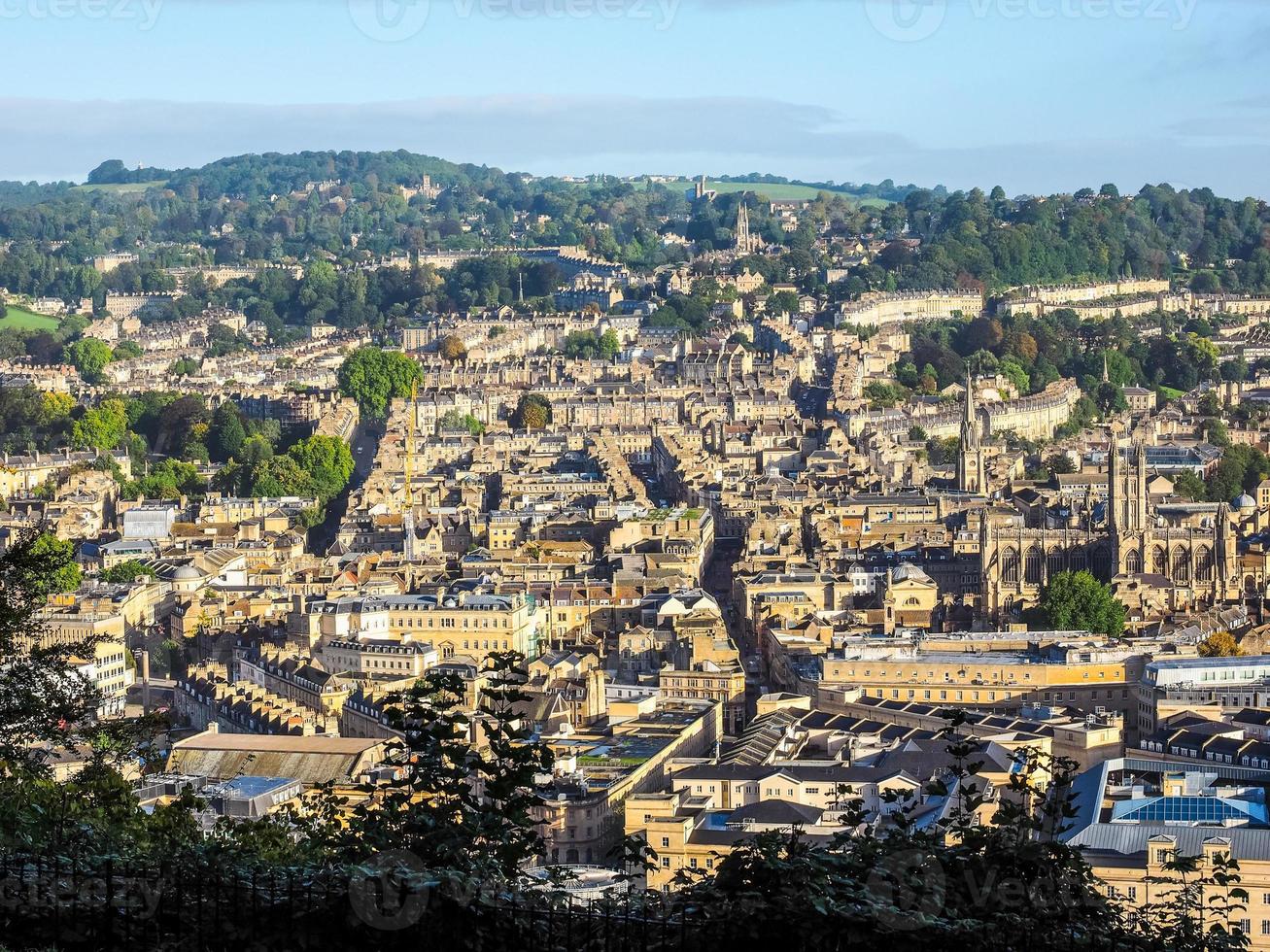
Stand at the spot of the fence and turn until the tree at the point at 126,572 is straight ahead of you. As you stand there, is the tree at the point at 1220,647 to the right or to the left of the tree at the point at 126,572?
right

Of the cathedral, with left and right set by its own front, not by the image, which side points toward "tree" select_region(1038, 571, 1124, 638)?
left

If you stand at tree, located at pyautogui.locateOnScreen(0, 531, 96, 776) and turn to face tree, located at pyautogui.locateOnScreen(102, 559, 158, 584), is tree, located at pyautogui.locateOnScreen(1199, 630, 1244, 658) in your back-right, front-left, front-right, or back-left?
front-right

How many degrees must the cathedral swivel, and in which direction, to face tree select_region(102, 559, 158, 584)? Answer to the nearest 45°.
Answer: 0° — it already faces it

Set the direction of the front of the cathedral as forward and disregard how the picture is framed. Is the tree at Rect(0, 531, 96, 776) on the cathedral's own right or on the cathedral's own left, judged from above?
on the cathedral's own left

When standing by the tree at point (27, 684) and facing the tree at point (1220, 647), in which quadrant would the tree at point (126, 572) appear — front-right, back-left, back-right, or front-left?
front-left

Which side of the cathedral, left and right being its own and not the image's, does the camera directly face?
left
